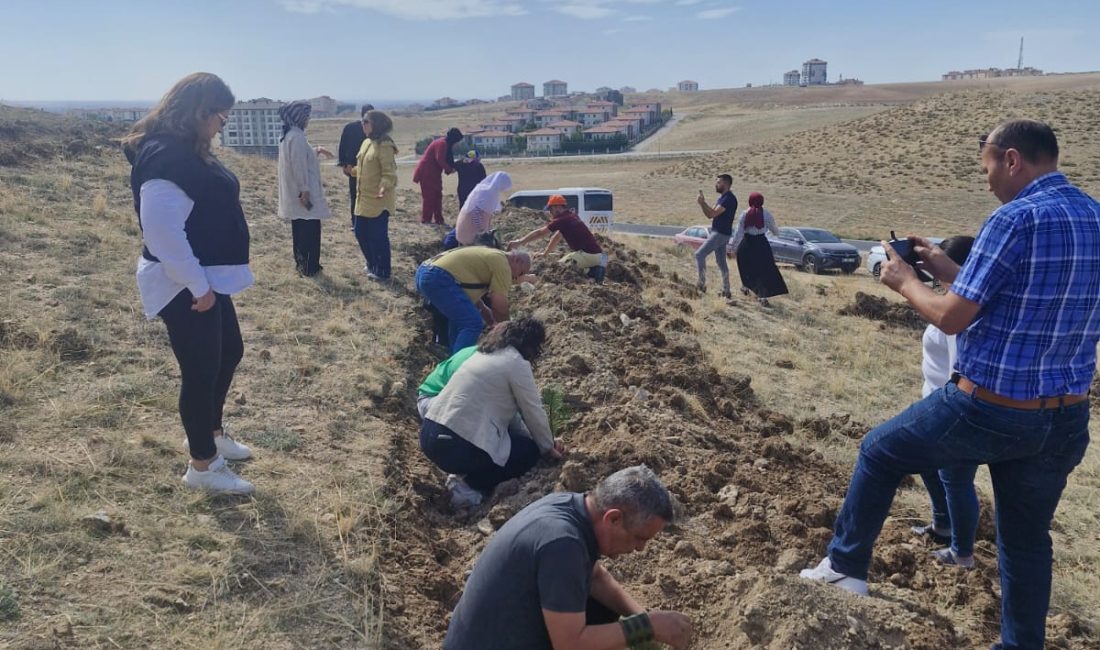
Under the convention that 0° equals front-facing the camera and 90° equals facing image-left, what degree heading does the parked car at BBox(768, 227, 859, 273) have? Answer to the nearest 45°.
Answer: approximately 315°

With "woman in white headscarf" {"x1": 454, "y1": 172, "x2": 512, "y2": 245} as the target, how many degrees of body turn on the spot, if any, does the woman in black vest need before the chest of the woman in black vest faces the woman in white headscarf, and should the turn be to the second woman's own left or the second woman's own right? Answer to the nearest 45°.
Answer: approximately 45° to the second woman's own left

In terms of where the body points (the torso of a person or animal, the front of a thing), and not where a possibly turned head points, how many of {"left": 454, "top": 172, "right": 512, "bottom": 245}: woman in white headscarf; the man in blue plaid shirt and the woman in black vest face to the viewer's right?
2

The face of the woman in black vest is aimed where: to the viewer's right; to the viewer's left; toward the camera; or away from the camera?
to the viewer's right

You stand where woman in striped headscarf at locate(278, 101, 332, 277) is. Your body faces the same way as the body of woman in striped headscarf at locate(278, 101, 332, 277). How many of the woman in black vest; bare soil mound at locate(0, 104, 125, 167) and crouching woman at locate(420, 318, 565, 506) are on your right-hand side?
2

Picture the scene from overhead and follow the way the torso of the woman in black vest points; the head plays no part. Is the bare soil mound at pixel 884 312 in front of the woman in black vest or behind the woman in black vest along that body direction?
in front

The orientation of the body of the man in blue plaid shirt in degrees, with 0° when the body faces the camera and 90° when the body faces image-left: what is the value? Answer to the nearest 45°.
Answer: approximately 135°

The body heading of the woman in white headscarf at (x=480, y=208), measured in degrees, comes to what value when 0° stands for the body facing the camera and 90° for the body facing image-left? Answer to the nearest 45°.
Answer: approximately 270°

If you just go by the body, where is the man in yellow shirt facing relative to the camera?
to the viewer's right

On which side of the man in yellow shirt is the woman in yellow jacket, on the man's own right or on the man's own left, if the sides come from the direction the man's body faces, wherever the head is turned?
on the man's own left
